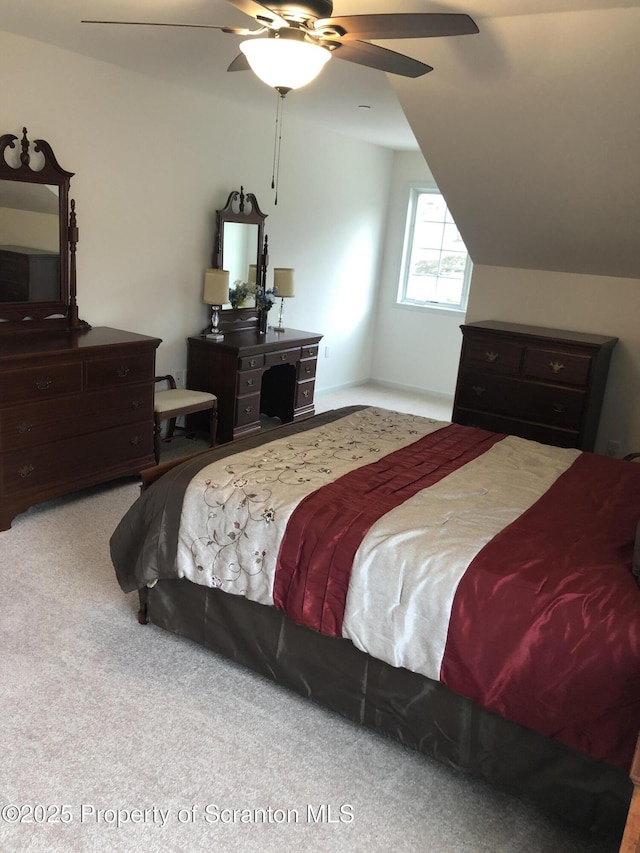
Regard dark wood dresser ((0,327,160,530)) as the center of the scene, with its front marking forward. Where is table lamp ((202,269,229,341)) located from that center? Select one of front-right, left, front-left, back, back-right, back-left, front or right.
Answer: left

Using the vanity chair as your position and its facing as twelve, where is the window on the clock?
The window is roughly at 9 o'clock from the vanity chair.

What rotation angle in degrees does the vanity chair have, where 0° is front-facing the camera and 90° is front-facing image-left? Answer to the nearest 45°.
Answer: approximately 315°

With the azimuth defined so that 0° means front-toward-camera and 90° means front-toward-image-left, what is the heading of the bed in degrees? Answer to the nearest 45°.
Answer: approximately 135°

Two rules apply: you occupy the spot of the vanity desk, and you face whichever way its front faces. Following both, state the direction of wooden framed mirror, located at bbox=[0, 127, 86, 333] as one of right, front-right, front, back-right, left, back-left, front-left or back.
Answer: right

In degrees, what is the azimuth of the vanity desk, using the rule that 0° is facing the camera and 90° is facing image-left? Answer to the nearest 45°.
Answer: approximately 315°

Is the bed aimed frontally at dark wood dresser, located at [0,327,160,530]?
yes

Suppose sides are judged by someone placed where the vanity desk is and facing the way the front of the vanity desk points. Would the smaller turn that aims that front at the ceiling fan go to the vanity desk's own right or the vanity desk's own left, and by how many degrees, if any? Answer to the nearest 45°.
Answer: approximately 45° to the vanity desk's own right

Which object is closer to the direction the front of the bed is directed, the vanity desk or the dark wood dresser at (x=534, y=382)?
the vanity desk

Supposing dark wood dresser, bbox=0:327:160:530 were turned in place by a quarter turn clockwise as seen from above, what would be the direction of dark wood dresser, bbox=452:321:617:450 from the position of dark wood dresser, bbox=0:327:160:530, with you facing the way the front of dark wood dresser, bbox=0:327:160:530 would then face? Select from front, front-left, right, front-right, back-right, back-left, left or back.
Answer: back-left

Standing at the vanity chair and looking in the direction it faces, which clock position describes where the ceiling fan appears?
The ceiling fan is roughly at 1 o'clock from the vanity chair.

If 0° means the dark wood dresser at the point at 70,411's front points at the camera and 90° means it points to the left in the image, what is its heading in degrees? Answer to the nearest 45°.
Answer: approximately 315°
